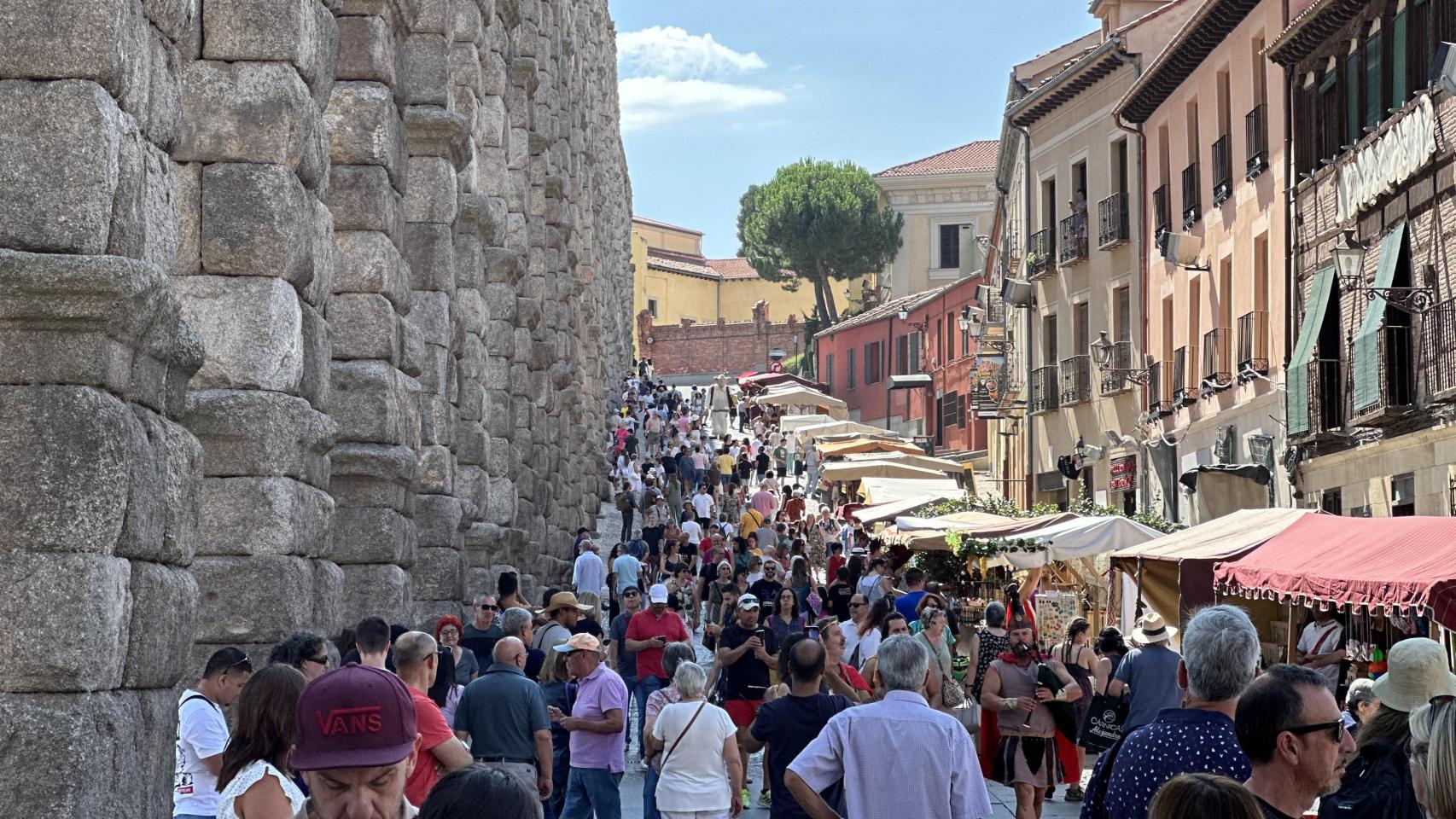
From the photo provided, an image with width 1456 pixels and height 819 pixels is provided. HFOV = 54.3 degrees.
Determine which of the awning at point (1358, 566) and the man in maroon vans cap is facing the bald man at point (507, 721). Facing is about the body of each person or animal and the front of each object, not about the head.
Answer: the awning

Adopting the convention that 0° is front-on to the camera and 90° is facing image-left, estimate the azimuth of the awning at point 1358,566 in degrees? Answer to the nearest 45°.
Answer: approximately 45°

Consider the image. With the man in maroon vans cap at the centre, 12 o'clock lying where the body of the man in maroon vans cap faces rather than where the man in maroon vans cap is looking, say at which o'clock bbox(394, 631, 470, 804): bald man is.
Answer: The bald man is roughly at 6 o'clock from the man in maroon vans cap.

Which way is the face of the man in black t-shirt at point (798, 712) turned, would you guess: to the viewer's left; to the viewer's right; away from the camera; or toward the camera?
away from the camera

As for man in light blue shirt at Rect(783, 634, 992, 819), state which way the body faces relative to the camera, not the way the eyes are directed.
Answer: away from the camera

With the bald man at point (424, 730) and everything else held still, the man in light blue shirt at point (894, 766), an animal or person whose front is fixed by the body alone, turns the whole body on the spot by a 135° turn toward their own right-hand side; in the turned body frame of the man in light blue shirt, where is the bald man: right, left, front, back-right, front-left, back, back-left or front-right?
back-right

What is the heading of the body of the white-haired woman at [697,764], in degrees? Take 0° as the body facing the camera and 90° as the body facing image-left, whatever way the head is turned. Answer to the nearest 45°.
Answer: approximately 180°

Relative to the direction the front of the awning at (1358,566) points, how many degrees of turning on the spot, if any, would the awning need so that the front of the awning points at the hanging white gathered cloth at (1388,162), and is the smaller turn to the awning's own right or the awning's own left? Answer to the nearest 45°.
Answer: approximately 135° to the awning's own right

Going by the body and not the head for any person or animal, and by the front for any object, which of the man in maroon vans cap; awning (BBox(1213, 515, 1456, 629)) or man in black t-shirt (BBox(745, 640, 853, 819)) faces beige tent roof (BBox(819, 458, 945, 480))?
the man in black t-shirt

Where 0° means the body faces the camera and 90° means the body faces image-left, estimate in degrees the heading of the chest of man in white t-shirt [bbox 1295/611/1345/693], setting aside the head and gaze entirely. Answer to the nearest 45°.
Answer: approximately 45°
